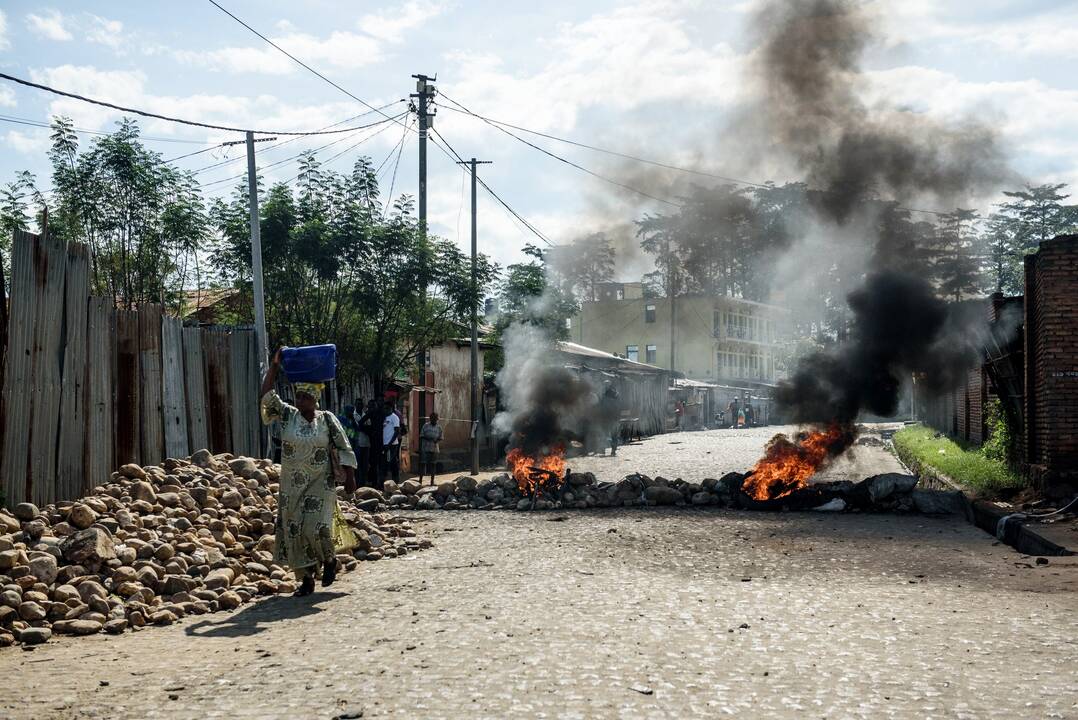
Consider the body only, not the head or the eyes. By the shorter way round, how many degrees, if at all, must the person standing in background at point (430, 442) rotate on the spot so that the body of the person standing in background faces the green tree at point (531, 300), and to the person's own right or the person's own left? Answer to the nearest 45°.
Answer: approximately 180°

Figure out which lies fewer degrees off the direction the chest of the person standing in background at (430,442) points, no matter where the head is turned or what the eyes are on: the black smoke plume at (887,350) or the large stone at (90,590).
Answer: the large stone

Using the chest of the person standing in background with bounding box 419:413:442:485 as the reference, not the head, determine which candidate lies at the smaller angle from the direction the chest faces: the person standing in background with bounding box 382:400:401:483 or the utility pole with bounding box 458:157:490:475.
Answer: the person standing in background

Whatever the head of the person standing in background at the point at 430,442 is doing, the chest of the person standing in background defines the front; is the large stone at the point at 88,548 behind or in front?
in front

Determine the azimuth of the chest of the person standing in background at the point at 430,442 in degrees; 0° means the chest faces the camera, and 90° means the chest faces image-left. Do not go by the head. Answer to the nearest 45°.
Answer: approximately 0°

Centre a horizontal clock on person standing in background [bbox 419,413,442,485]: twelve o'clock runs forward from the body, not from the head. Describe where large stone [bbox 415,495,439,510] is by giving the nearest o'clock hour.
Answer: The large stone is roughly at 12 o'clock from the person standing in background.

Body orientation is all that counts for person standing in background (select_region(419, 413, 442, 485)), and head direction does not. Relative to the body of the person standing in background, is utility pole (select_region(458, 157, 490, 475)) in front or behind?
behind

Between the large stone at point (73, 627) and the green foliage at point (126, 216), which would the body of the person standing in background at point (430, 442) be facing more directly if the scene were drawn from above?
the large stone

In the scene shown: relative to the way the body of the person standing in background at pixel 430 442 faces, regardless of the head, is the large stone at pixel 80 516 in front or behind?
in front
